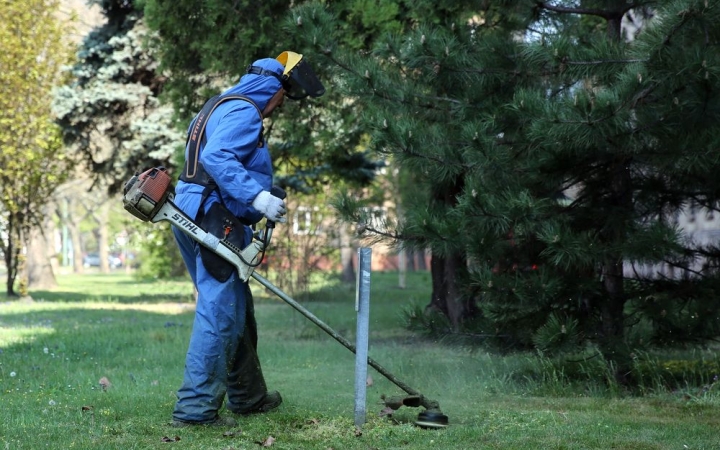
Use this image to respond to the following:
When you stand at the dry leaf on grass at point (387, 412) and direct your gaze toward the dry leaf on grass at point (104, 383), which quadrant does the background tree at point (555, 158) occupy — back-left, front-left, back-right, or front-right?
back-right

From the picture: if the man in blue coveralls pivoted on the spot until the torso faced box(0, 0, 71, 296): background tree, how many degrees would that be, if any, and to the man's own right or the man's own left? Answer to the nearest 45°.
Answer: approximately 90° to the man's own left

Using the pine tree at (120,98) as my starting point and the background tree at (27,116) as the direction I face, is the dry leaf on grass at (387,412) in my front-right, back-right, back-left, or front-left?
back-left

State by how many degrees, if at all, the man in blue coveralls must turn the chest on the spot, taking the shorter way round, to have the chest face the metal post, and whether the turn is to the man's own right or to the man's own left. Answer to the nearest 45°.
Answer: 0° — they already face it

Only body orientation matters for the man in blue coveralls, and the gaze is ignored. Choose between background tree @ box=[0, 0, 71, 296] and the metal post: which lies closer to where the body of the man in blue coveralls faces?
the metal post

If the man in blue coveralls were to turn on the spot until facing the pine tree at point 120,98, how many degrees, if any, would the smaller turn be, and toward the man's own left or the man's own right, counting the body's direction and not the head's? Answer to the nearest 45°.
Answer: approximately 90° to the man's own left

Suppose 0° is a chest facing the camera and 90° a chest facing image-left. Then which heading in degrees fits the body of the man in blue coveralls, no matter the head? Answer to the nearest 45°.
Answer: approximately 270°

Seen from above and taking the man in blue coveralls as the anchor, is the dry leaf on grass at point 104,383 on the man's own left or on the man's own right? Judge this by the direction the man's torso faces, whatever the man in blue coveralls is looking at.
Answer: on the man's own left

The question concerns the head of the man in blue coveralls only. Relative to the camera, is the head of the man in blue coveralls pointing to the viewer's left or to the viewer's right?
to the viewer's right

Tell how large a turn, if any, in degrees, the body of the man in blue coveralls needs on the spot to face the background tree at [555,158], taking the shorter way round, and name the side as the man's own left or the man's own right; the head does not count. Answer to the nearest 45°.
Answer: approximately 45° to the man's own left
